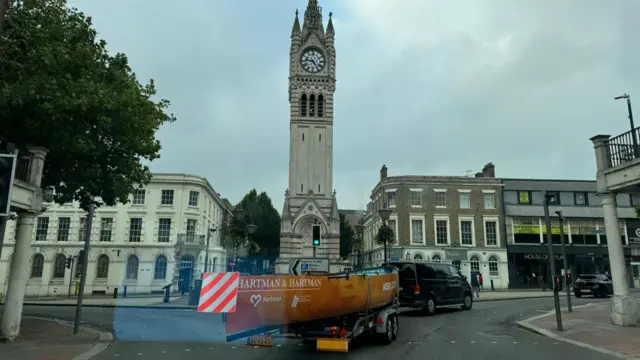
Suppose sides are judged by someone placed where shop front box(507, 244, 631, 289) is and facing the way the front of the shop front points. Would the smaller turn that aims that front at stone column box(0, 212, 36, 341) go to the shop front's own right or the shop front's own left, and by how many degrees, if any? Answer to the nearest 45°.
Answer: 0° — it already faces it

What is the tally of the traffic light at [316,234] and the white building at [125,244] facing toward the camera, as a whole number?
2

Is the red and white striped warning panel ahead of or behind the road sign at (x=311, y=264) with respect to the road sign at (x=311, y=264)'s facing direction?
ahead

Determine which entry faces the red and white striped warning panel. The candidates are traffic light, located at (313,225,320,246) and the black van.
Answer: the traffic light

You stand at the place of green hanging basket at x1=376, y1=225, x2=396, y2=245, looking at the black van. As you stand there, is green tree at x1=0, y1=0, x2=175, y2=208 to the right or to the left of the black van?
right

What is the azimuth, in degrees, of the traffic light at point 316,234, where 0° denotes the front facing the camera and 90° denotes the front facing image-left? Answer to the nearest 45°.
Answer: approximately 0°

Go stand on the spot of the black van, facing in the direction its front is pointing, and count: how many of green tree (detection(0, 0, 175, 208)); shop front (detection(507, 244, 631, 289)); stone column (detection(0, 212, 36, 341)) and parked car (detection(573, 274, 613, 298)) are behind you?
2
